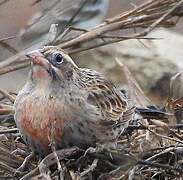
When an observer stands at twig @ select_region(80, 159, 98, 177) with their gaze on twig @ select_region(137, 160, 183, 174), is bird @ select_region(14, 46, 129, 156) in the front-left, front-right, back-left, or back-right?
back-left

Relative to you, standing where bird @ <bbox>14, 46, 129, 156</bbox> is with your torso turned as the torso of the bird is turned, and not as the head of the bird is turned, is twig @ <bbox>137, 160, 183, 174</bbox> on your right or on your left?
on your left

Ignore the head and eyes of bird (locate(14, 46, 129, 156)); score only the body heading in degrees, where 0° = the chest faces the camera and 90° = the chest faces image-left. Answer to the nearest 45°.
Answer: approximately 45°

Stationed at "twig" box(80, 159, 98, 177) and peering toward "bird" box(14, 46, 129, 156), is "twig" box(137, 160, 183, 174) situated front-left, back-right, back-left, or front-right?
back-right
